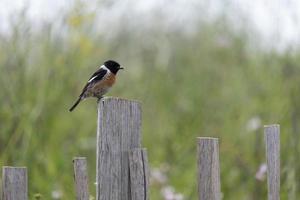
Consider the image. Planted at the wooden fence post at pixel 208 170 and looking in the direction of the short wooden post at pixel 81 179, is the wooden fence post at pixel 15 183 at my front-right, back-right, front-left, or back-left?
front-left

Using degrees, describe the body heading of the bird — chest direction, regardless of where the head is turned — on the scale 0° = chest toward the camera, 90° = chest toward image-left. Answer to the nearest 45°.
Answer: approximately 270°

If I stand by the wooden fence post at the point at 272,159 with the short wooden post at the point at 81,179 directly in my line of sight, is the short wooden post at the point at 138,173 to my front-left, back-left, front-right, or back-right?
front-left
